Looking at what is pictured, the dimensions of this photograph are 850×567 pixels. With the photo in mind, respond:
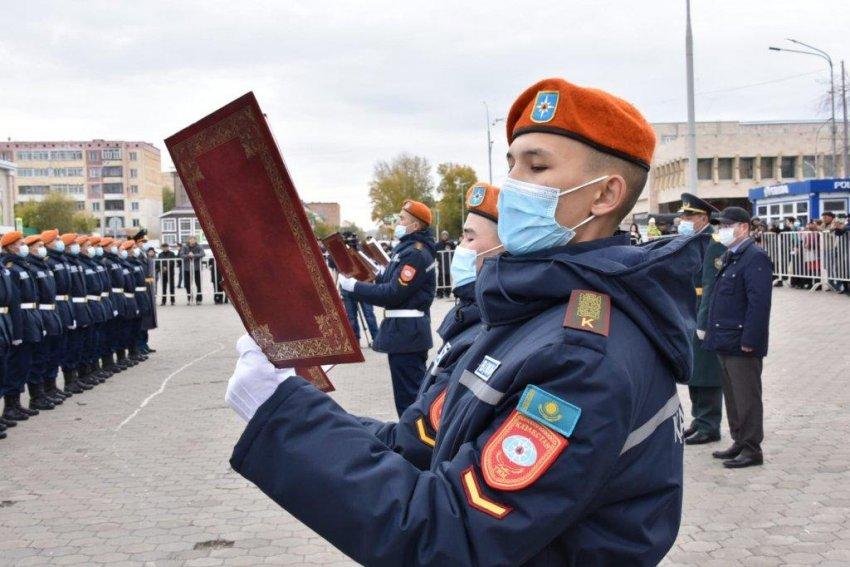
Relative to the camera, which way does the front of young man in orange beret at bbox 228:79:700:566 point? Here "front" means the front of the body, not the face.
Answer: to the viewer's left

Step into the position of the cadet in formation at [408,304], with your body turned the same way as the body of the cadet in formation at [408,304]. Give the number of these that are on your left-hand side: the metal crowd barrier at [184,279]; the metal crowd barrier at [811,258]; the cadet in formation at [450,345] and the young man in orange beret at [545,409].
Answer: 2

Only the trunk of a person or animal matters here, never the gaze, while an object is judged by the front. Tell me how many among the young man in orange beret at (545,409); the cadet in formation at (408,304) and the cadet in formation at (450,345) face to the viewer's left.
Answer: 3

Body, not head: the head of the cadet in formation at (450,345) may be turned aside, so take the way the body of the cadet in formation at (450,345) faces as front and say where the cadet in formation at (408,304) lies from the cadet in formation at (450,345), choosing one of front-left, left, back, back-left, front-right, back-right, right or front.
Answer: right

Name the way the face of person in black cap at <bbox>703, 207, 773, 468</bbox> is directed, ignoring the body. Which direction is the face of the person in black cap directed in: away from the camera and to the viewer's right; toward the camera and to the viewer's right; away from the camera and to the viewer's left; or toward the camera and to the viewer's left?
toward the camera and to the viewer's left

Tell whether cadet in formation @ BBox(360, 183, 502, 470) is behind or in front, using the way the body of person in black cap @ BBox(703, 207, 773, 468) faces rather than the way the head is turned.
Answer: in front

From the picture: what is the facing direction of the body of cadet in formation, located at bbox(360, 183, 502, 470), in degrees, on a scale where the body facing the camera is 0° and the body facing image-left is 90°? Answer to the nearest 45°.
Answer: approximately 90°

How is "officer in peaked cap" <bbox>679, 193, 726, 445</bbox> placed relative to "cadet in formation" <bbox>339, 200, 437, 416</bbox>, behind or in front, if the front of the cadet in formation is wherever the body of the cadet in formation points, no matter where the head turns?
behind

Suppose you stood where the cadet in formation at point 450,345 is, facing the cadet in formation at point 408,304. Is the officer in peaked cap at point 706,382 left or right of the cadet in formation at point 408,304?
right

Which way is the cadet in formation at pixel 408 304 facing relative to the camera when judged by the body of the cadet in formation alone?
to the viewer's left

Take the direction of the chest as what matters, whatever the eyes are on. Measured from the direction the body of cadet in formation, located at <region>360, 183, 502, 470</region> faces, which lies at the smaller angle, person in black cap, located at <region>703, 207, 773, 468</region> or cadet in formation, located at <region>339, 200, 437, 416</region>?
the cadet in formation

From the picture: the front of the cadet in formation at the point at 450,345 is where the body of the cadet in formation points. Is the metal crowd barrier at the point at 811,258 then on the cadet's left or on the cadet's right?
on the cadet's right

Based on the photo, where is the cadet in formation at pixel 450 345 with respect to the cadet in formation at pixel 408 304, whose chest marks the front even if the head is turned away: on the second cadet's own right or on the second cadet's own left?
on the second cadet's own left

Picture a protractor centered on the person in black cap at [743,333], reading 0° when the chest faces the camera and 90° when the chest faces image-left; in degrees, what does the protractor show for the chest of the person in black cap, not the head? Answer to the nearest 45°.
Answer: approximately 45°
